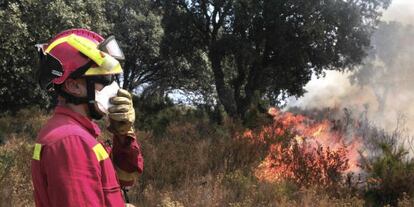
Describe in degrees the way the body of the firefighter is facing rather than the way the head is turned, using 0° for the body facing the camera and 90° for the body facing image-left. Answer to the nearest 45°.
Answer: approximately 270°

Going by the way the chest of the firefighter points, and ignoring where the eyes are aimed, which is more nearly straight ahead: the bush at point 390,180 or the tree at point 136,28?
the bush

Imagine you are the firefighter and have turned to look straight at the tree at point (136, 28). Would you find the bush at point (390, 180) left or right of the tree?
right

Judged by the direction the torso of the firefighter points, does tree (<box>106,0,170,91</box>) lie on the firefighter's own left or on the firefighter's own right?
on the firefighter's own left

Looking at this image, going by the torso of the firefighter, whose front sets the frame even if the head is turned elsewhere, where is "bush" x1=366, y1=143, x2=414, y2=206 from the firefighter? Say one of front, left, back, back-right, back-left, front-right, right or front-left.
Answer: front-left
